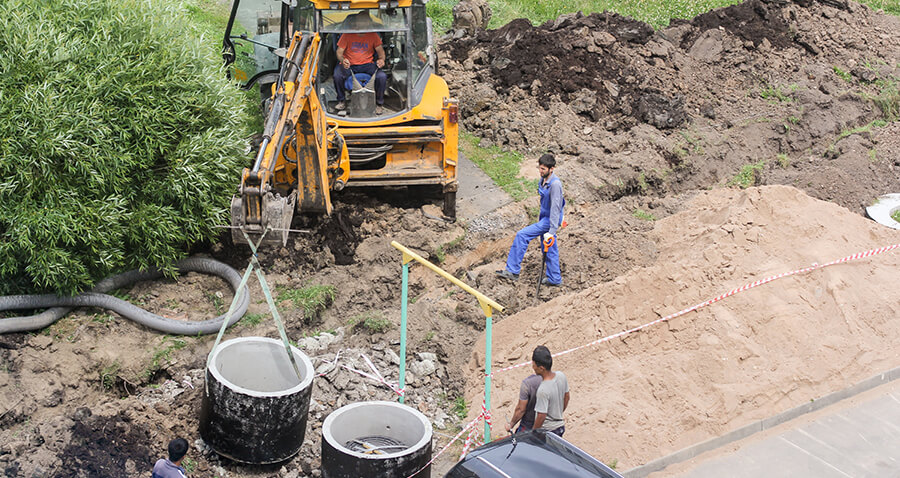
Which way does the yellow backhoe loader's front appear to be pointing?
away from the camera

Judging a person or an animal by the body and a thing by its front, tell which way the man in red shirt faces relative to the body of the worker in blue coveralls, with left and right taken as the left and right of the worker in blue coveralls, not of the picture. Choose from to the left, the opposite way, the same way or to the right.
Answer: to the left

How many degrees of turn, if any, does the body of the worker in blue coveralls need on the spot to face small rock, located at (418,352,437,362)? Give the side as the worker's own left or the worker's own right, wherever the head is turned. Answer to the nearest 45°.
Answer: approximately 45° to the worker's own left

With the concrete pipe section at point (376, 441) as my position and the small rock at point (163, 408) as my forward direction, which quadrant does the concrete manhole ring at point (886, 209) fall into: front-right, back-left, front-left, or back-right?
back-right

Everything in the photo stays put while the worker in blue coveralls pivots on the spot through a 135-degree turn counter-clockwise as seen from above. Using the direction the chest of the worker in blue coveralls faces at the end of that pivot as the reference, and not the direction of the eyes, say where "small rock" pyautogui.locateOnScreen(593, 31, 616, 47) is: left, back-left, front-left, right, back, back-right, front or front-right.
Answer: back-left

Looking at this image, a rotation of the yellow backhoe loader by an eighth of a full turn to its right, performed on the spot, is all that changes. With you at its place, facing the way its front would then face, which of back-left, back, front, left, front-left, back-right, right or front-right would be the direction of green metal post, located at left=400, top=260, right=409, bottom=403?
back-right

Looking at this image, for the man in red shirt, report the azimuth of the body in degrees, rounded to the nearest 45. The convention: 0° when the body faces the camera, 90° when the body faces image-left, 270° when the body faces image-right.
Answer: approximately 0°

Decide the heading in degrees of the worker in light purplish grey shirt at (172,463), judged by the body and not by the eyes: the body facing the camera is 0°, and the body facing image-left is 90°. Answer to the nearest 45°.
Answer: approximately 225°

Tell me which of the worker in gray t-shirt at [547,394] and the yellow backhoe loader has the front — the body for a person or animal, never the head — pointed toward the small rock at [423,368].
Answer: the worker in gray t-shirt

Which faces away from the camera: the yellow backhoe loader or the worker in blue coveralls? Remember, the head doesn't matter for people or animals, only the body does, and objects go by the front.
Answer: the yellow backhoe loader

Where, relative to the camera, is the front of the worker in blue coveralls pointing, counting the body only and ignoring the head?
to the viewer's left

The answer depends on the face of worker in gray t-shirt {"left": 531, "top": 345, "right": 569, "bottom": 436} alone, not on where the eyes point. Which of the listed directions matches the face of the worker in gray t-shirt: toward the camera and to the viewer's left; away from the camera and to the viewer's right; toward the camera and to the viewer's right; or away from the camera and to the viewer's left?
away from the camera and to the viewer's left

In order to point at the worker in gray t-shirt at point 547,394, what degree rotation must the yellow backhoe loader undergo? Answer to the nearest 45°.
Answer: approximately 180°
